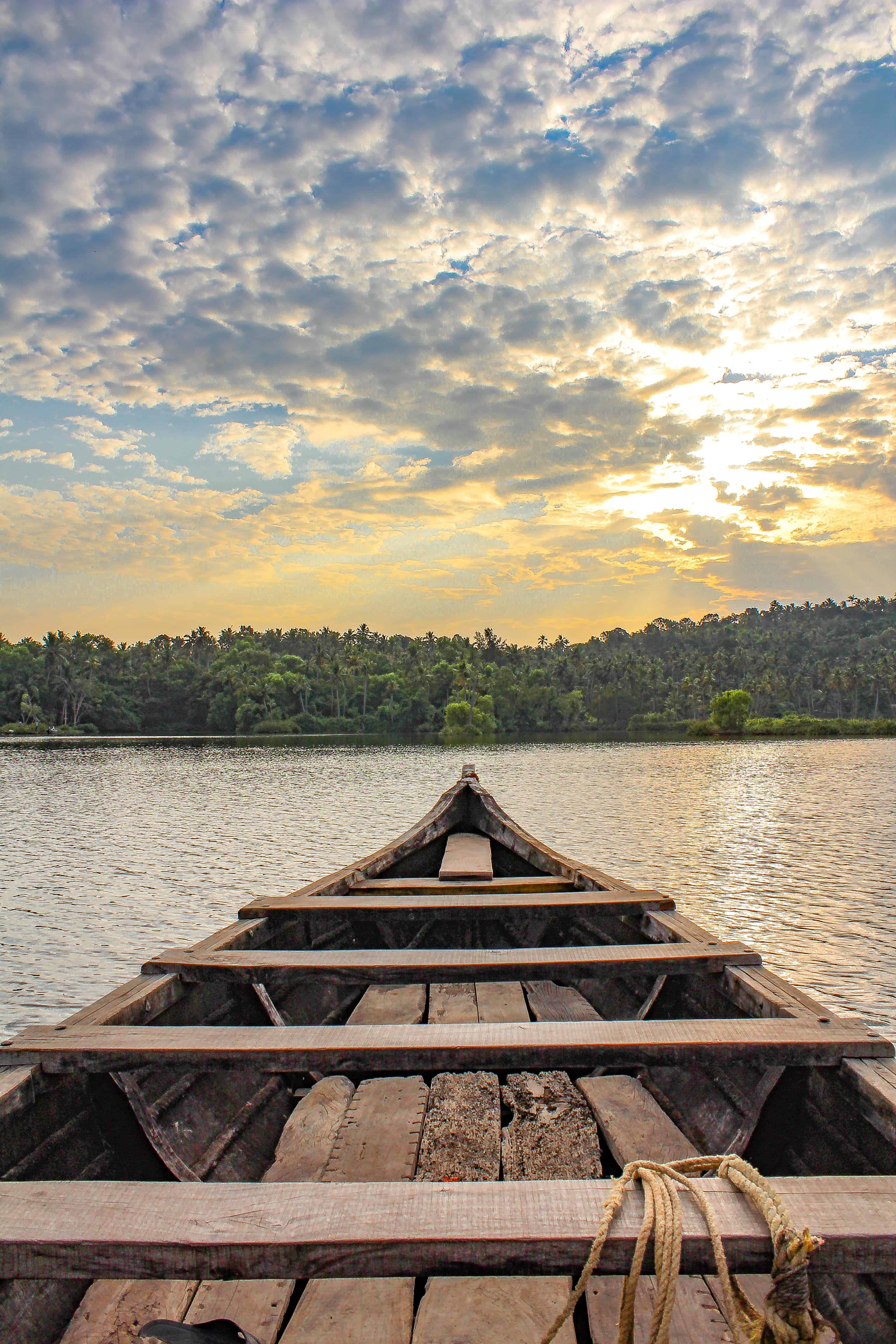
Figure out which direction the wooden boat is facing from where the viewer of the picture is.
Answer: facing away from the viewer
